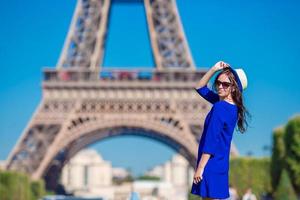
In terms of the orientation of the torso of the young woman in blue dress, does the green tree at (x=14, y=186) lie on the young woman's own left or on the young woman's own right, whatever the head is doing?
on the young woman's own right

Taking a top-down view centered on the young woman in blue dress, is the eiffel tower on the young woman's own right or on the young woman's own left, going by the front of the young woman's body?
on the young woman's own right

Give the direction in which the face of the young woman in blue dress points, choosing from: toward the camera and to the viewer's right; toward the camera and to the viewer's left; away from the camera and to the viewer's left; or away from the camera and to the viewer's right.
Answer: toward the camera and to the viewer's left
